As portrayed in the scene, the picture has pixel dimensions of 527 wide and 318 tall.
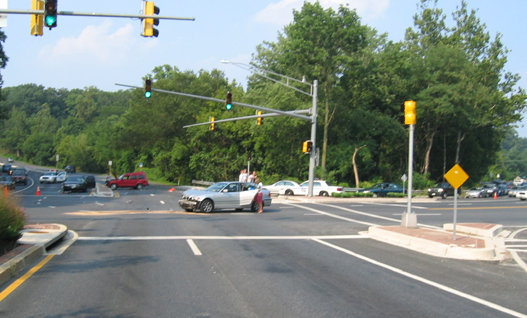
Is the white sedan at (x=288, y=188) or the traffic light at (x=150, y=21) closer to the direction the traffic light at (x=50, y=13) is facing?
the traffic light

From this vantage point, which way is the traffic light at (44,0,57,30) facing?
toward the camera

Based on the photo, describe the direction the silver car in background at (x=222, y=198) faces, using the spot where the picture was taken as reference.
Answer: facing the viewer and to the left of the viewer

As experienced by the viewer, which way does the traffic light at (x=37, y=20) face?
facing away from the viewer

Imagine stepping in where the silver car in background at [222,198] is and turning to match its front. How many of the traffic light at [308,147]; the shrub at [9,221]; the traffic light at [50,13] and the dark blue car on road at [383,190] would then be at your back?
2

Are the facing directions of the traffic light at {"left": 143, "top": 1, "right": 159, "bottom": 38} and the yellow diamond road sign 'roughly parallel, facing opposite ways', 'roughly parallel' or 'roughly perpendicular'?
roughly parallel, facing opposite ways

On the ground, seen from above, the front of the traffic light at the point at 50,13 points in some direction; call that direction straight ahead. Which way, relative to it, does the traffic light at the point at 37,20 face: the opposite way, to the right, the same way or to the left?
the opposite way

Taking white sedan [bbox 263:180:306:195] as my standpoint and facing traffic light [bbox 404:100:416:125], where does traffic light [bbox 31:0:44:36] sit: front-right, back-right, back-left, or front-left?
front-right

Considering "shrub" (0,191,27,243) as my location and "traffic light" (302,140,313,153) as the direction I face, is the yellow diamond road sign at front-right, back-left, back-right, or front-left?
front-right

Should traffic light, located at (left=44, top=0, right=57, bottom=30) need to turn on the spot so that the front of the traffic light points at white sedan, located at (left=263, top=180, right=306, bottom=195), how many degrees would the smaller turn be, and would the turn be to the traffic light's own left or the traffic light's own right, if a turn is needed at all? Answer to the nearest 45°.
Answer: approximately 135° to the traffic light's own left

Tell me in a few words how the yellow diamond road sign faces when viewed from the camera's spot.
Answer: facing the viewer
